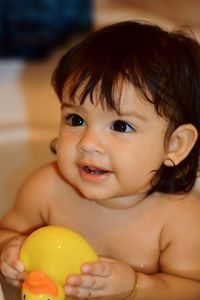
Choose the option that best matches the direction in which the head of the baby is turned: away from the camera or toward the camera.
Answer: toward the camera

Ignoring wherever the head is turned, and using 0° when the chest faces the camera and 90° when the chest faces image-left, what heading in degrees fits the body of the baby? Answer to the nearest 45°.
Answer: approximately 45°
